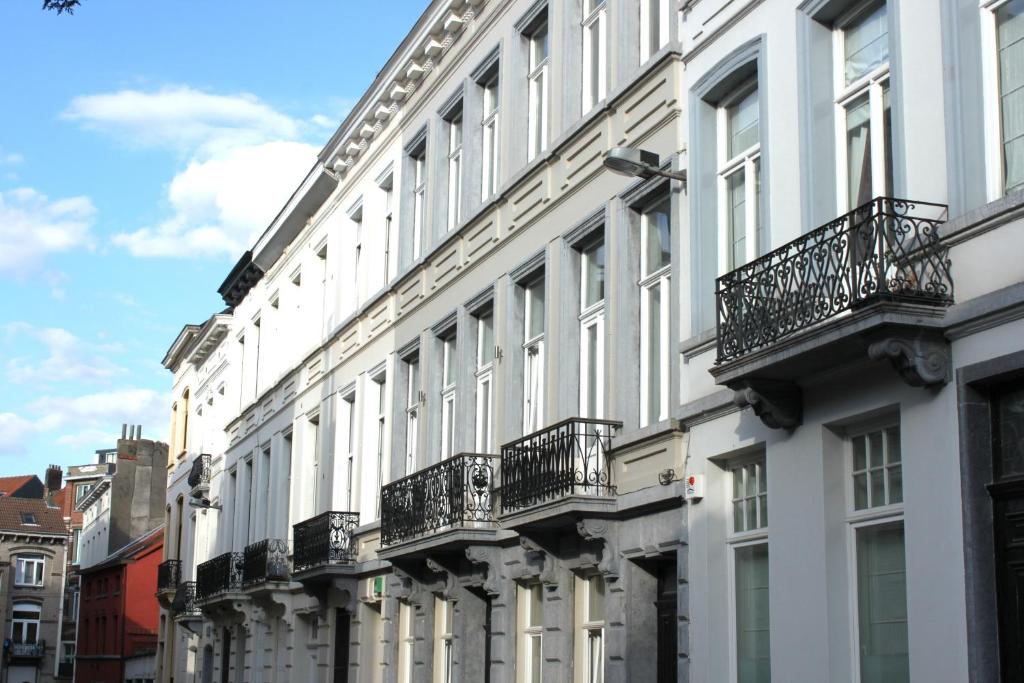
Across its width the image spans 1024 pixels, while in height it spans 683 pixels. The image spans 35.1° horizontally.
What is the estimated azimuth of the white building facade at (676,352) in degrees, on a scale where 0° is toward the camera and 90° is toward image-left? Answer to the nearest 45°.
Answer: approximately 45°
